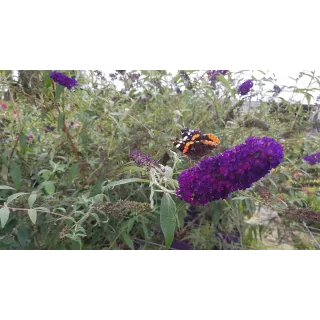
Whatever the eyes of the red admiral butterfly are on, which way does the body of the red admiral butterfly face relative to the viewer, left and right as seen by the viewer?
facing to the left of the viewer
